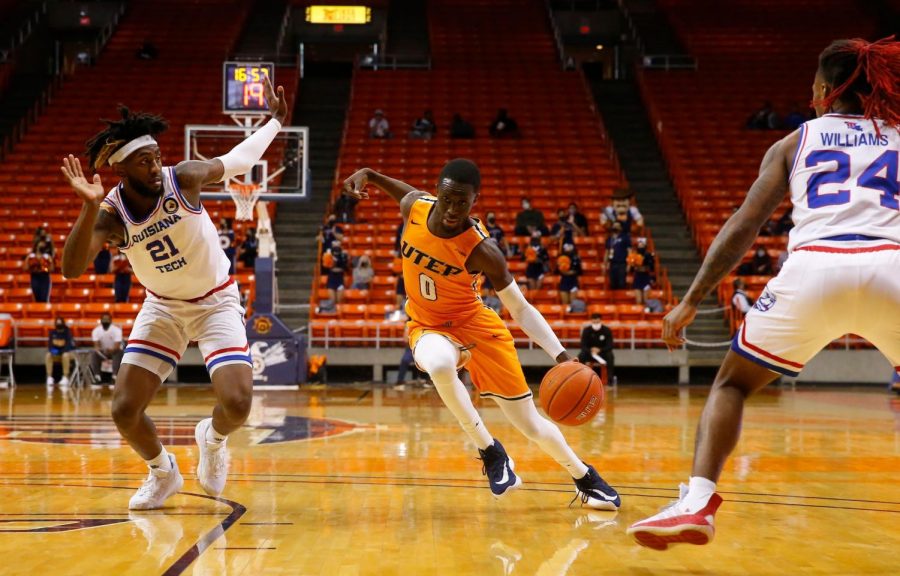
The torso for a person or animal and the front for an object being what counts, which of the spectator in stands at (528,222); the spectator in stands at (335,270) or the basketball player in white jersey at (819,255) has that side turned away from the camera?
the basketball player in white jersey

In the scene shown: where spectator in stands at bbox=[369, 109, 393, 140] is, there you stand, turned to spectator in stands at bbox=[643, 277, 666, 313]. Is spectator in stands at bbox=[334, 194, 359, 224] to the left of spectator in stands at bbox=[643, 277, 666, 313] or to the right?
right

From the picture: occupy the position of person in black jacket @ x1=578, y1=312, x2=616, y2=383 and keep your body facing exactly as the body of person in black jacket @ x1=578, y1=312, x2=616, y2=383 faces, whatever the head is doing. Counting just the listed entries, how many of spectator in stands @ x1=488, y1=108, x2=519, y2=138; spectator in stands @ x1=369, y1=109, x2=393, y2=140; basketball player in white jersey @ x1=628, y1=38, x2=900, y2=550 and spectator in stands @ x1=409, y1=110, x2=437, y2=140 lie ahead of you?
1

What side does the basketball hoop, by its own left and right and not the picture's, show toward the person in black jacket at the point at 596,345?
left

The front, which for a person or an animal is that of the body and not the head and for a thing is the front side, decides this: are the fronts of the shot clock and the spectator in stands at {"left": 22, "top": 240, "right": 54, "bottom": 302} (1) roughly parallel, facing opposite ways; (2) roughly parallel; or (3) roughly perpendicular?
roughly parallel

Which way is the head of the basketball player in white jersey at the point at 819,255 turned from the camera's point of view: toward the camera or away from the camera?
away from the camera

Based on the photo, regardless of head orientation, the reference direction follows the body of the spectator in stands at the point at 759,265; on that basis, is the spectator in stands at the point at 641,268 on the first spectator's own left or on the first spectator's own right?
on the first spectator's own right

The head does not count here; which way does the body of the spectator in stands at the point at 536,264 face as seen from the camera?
toward the camera

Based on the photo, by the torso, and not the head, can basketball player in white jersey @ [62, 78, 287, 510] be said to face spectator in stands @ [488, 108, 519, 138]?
no

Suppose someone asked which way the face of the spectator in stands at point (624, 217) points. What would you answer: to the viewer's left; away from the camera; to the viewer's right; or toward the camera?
toward the camera

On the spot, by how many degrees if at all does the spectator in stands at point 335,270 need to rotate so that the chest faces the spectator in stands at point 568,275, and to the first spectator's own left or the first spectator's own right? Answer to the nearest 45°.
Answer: approximately 90° to the first spectator's own left

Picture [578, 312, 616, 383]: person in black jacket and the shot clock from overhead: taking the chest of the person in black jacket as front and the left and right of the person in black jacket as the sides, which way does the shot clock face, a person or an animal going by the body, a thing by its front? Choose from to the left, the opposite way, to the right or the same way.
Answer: the same way

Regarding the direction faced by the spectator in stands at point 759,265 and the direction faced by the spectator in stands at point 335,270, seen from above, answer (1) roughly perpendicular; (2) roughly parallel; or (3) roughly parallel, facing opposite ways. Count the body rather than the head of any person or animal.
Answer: roughly parallel

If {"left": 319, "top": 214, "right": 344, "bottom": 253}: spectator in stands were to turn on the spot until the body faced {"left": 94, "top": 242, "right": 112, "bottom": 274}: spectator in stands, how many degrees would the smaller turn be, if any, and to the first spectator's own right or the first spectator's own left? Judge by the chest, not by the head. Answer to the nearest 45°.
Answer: approximately 90° to the first spectator's own right

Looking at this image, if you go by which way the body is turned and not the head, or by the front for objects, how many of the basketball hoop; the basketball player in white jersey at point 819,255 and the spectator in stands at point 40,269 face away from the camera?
1

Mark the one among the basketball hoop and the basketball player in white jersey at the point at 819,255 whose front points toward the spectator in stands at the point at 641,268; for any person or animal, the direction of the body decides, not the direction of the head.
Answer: the basketball player in white jersey

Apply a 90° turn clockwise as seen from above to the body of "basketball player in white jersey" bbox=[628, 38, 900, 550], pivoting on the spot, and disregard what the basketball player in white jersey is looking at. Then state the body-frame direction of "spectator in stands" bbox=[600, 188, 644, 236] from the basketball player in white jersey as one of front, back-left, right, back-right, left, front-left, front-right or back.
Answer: left

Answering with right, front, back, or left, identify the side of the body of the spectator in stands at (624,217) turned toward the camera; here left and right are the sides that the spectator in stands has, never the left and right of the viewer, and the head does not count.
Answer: front

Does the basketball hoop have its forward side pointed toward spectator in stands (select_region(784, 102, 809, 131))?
no

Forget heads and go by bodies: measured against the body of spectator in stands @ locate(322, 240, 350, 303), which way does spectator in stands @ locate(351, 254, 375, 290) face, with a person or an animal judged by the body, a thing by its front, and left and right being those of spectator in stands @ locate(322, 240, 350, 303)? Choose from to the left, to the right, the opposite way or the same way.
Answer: the same way

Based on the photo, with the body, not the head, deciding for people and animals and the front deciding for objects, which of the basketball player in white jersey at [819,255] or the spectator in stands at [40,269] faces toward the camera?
the spectator in stands

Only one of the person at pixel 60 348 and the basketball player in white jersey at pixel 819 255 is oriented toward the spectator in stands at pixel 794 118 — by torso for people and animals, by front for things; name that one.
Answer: the basketball player in white jersey

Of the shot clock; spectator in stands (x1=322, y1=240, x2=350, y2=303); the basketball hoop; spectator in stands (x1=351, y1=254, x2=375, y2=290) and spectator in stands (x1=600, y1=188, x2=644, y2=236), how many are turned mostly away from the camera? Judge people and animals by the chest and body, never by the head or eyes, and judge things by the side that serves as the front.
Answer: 0

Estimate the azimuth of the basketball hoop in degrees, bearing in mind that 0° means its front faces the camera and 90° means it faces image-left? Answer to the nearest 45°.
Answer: approximately 0°
